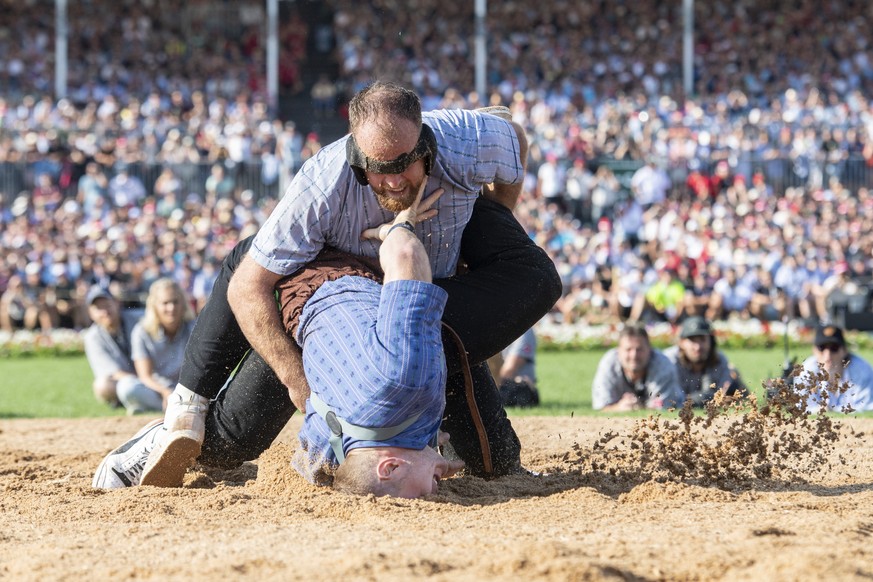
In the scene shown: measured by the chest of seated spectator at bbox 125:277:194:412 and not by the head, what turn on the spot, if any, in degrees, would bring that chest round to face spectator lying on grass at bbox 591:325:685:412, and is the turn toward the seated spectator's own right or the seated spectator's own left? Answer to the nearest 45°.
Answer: approximately 90° to the seated spectator's own left

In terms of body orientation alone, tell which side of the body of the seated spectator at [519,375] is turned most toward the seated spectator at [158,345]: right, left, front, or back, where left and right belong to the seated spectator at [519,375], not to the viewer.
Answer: right

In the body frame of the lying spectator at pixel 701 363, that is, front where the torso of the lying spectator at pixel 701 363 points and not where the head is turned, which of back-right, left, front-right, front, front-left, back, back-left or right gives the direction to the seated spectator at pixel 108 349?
right

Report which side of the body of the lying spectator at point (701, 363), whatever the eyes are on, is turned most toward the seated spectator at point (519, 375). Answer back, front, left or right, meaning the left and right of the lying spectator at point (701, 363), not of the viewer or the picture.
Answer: right

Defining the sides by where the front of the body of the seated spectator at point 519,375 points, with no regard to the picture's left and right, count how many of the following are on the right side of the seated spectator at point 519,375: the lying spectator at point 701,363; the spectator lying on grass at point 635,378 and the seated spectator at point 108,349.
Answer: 1

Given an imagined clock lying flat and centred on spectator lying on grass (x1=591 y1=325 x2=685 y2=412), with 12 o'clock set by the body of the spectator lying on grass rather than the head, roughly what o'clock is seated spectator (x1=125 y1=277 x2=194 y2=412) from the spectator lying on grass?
The seated spectator is roughly at 3 o'clock from the spectator lying on grass.

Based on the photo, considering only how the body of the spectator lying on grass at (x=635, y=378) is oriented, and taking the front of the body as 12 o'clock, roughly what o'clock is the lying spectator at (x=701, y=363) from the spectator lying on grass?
The lying spectator is roughly at 9 o'clock from the spectator lying on grass.

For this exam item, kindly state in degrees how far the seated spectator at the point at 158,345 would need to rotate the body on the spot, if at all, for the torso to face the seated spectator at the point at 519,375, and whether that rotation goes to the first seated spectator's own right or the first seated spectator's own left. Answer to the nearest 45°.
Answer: approximately 90° to the first seated spectator's own left
